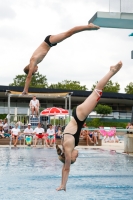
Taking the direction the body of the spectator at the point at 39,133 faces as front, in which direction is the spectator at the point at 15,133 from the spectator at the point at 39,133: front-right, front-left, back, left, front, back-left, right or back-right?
right

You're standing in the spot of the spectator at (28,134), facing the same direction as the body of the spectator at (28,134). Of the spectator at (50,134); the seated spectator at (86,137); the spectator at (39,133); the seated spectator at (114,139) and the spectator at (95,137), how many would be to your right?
0

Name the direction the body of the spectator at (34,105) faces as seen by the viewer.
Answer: toward the camera

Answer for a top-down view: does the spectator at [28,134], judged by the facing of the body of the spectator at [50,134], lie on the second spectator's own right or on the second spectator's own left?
on the second spectator's own right

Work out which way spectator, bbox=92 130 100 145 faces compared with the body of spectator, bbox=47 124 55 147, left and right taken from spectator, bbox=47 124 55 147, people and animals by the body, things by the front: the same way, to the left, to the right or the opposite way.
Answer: the same way

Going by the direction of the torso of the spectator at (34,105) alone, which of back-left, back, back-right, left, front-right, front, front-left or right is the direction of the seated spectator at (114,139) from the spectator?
back-left

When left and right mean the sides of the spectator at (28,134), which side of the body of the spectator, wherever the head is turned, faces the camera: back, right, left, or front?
front

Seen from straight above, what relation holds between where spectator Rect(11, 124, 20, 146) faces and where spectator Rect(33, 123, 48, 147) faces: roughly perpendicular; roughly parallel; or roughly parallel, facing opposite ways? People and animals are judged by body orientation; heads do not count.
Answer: roughly parallel

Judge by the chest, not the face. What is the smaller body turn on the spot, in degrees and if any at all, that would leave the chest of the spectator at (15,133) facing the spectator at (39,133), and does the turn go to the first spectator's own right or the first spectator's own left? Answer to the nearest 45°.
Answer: approximately 90° to the first spectator's own left

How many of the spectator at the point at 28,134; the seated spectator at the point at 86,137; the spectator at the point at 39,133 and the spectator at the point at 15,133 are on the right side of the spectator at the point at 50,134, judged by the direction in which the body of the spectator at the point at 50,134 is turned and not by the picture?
3

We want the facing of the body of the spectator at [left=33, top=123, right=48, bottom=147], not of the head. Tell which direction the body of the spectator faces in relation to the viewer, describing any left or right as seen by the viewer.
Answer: facing the viewer

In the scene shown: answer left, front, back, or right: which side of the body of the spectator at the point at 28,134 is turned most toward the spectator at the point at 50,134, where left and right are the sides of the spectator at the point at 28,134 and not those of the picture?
left

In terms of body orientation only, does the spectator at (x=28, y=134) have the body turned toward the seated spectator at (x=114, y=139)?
no

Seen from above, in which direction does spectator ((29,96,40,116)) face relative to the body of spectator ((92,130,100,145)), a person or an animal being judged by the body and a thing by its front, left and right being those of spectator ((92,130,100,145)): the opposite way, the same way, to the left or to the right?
the same way
